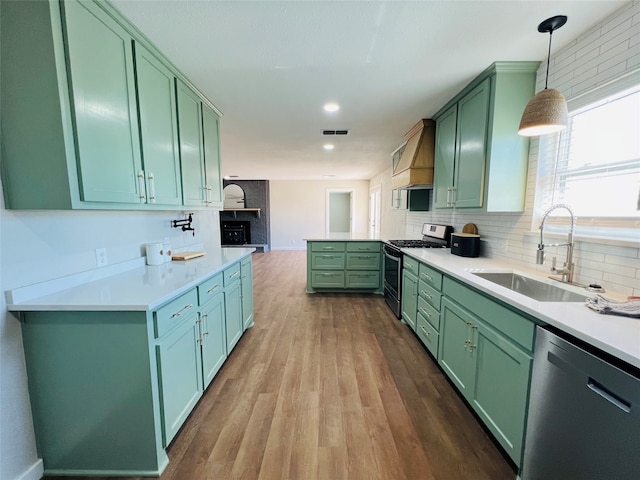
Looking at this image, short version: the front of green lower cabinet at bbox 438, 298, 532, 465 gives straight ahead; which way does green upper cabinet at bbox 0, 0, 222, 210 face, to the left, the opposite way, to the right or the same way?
the opposite way

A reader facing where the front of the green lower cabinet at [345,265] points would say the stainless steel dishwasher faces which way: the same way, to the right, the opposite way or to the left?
to the right

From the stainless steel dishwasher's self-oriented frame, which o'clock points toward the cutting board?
The cutting board is roughly at 1 o'clock from the stainless steel dishwasher.

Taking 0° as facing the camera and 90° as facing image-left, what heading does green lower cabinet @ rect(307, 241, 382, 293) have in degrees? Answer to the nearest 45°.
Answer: approximately 0°

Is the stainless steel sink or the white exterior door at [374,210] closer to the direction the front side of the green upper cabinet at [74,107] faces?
the stainless steel sink

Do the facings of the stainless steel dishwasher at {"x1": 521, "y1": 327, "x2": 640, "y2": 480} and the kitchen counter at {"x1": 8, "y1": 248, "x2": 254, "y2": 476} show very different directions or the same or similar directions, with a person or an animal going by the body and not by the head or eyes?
very different directions

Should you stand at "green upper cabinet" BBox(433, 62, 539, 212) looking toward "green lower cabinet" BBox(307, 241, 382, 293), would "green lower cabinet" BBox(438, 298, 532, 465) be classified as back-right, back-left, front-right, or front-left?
back-left

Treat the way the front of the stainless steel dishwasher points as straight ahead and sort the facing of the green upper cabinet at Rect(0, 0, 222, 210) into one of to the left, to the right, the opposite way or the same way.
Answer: the opposite way

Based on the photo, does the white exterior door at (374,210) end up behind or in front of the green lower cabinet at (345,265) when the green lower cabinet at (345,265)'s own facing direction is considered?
behind

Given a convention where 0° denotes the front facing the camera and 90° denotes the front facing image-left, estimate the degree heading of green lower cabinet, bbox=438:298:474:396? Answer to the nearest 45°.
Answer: approximately 45°

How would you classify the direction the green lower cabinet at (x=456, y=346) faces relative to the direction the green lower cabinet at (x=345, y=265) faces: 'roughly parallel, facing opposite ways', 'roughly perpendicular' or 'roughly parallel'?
roughly perpendicular

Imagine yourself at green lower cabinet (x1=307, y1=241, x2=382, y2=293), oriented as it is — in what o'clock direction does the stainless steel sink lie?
The stainless steel sink is roughly at 11 o'clock from the green lower cabinet.
